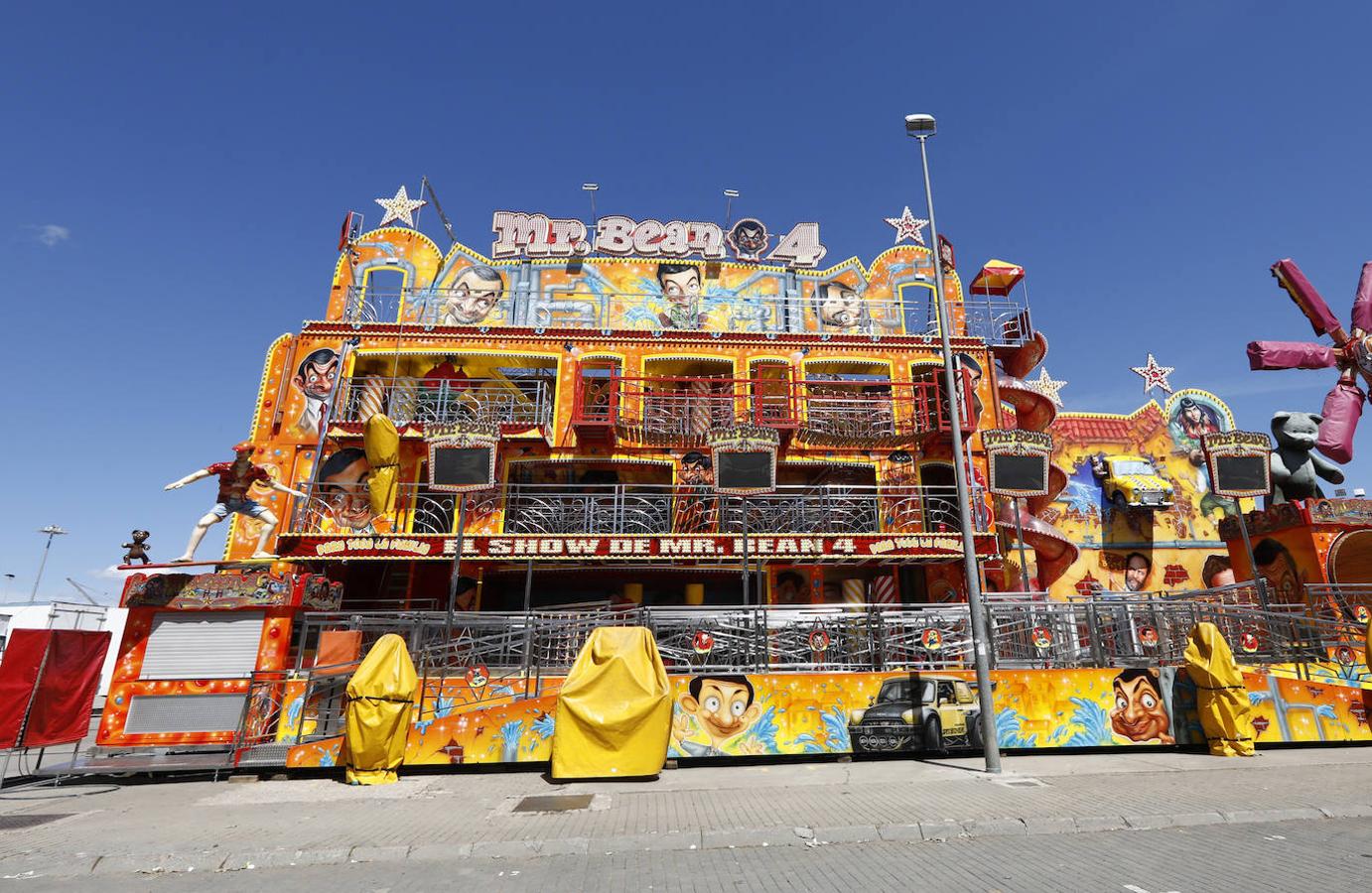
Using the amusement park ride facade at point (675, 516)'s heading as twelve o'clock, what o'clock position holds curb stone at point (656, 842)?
The curb stone is roughly at 12 o'clock from the amusement park ride facade.

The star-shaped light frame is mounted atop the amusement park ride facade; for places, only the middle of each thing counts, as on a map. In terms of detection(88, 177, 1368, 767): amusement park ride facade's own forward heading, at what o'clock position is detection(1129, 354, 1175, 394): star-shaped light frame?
The star-shaped light frame is roughly at 8 o'clock from the amusement park ride facade.

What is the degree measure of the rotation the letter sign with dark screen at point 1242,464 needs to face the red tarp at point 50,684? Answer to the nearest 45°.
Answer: approximately 45° to its right

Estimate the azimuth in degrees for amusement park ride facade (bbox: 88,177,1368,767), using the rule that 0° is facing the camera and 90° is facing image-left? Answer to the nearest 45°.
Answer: approximately 0°

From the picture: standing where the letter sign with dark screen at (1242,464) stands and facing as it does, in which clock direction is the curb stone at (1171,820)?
The curb stone is roughly at 12 o'clock from the letter sign with dark screen.

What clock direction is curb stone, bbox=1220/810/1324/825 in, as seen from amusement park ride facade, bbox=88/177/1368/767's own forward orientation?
The curb stone is roughly at 11 o'clock from the amusement park ride facade.

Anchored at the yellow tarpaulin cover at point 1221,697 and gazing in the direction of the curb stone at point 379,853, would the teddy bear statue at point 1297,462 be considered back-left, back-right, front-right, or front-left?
back-right

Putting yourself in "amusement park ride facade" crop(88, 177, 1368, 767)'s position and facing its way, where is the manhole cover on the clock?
The manhole cover is roughly at 12 o'clock from the amusement park ride facade.

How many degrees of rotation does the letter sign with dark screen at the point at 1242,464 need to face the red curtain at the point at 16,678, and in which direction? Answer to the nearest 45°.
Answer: approximately 45° to its right
